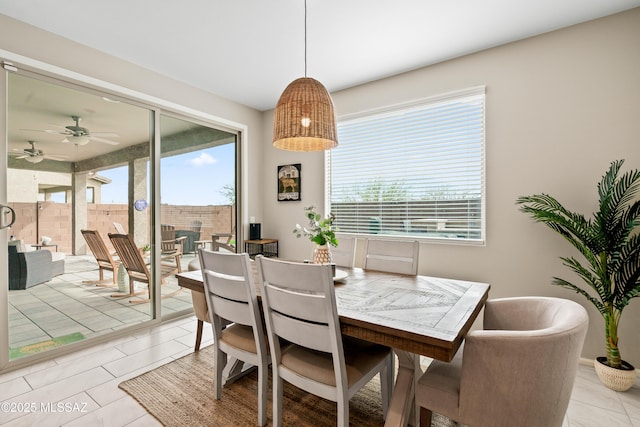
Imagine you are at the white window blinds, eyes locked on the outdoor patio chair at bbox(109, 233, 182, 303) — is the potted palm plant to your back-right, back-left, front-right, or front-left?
back-left

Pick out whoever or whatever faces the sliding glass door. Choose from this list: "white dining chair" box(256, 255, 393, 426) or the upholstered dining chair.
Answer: the upholstered dining chair

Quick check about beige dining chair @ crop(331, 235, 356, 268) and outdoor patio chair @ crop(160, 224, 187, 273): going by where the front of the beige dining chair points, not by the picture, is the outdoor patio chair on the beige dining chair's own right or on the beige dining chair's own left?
on the beige dining chair's own right

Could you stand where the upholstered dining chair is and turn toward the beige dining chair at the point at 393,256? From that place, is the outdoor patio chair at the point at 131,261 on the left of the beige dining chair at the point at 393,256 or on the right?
left

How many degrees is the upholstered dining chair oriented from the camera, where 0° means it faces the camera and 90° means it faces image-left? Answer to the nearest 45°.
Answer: approximately 90°

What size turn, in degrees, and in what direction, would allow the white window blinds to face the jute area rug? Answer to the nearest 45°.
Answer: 0° — it already faces it

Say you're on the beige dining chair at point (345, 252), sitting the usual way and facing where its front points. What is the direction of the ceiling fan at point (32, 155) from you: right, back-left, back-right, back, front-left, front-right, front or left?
front-right

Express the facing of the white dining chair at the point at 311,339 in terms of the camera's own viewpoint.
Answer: facing away from the viewer and to the right of the viewer

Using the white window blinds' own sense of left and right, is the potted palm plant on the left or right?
on its left

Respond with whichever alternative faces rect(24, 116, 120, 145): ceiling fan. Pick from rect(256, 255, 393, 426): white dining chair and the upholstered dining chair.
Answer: the upholstered dining chair

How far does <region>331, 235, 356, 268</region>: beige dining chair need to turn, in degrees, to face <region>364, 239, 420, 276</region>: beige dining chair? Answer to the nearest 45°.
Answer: approximately 90° to its left

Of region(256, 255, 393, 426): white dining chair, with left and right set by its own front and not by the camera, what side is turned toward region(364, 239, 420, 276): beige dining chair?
front

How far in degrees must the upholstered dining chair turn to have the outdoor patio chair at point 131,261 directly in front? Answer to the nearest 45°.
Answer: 0° — it already faces it
